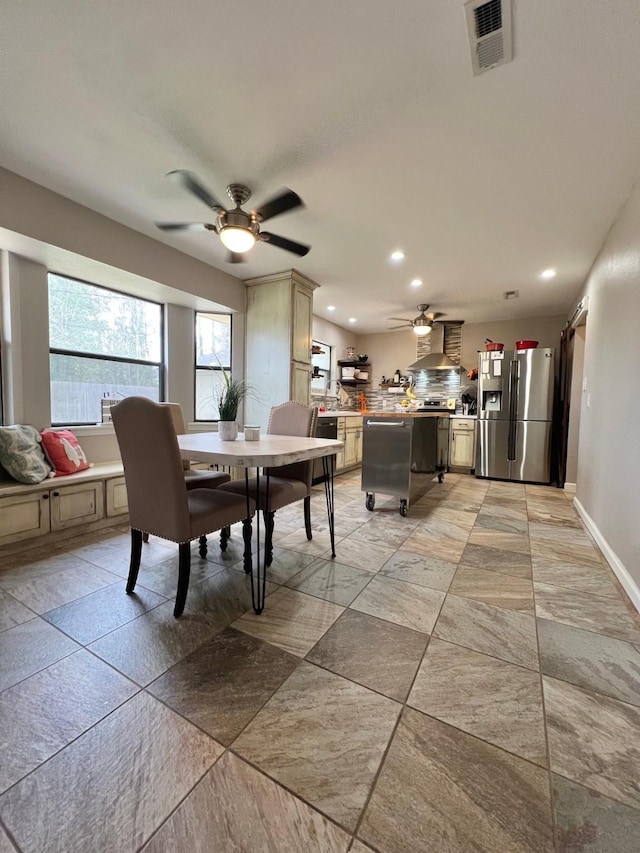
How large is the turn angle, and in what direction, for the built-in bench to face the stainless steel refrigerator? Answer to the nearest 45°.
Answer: approximately 45° to its left

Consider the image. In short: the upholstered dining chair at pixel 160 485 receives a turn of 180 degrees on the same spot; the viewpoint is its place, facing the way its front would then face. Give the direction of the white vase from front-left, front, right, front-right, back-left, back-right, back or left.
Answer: back

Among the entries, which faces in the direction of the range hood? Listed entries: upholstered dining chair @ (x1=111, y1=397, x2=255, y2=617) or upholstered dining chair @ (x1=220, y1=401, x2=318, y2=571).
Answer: upholstered dining chair @ (x1=111, y1=397, x2=255, y2=617)

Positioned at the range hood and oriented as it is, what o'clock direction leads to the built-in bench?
The built-in bench is roughly at 1 o'clock from the range hood.

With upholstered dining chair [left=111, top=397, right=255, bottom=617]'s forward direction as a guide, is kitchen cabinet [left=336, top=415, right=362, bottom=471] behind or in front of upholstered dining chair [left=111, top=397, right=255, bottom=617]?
in front

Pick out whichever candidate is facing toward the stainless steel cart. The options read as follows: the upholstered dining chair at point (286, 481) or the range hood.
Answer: the range hood

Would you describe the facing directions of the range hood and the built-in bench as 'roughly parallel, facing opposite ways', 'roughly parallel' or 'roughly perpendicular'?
roughly perpendicular

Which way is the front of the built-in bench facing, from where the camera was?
facing the viewer and to the right of the viewer

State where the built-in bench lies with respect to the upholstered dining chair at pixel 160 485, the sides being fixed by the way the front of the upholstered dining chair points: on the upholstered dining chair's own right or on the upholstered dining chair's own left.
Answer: on the upholstered dining chair's own left

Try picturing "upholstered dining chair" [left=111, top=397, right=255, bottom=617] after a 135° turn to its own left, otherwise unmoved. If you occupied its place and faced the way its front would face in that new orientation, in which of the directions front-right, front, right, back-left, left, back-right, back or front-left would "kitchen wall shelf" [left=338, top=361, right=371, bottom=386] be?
back-right

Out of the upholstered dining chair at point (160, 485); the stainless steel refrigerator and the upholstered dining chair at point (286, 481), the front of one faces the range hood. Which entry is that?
the upholstered dining chair at point (160, 485)

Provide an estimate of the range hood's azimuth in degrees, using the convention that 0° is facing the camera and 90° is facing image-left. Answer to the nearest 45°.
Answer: approximately 0°

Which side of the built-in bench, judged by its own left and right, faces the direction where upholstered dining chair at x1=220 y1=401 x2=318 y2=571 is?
front

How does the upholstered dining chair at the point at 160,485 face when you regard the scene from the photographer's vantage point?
facing away from the viewer and to the right of the viewer

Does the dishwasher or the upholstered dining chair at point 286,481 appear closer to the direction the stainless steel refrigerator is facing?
the upholstered dining chair

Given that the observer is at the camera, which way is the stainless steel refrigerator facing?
facing the viewer
